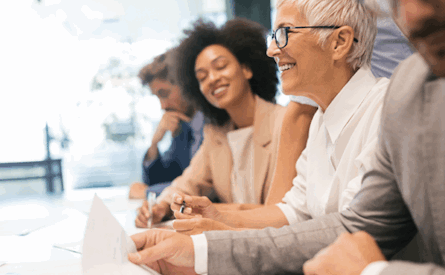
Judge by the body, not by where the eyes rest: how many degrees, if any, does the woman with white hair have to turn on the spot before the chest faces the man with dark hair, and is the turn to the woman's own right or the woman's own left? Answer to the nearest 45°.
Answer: approximately 45° to the woman's own right

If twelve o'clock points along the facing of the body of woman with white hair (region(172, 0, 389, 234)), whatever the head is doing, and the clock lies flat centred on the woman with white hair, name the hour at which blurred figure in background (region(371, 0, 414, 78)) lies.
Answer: The blurred figure in background is roughly at 4 o'clock from the woman with white hair.

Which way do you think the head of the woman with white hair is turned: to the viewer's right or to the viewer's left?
to the viewer's left

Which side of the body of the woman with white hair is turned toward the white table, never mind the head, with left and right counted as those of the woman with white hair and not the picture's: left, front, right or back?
front

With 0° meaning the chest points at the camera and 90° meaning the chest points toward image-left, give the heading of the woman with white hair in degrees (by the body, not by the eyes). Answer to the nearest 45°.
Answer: approximately 90°
